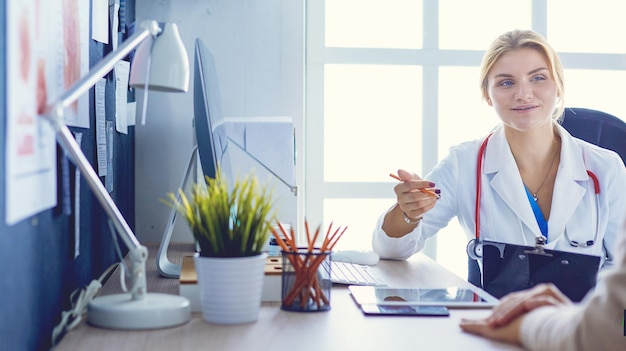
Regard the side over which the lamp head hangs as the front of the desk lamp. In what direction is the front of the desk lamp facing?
to the viewer's right

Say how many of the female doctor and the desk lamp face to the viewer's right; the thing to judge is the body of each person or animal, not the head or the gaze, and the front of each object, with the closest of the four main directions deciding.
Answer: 1

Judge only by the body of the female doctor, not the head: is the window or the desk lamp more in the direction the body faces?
the desk lamp

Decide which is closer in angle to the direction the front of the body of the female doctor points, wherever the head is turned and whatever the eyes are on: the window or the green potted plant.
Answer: the green potted plant

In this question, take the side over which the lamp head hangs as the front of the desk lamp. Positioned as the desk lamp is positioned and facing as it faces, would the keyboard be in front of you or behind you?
in front
